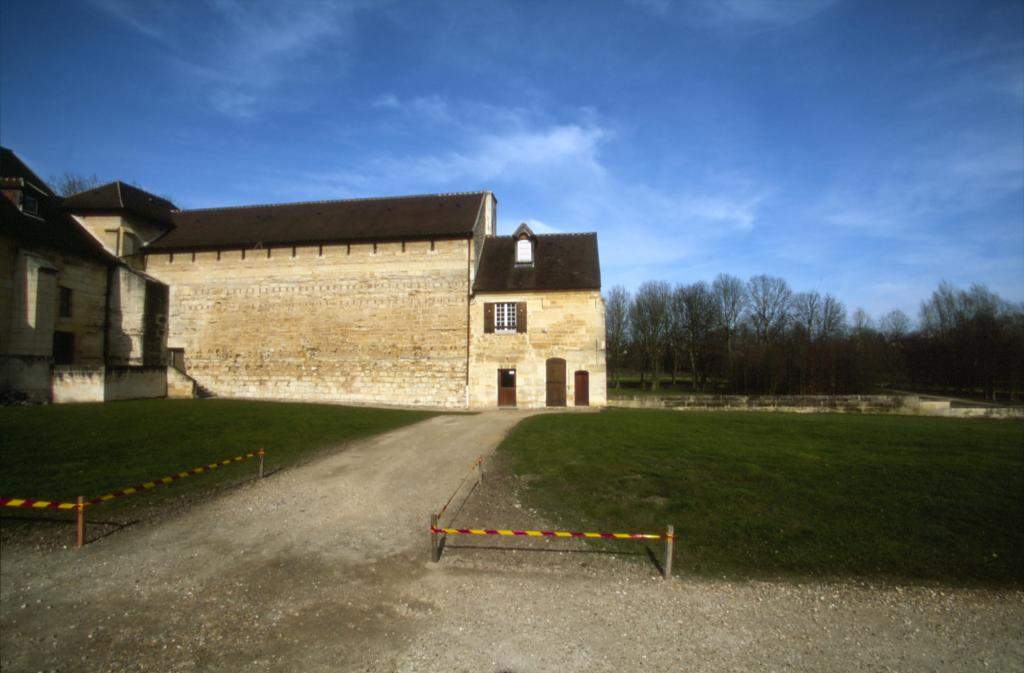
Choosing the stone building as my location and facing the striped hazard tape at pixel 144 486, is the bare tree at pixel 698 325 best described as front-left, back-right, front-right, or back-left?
back-left

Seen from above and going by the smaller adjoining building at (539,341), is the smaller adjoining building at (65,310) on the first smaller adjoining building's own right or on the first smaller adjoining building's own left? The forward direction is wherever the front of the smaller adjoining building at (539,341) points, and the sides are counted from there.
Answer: on the first smaller adjoining building's own right

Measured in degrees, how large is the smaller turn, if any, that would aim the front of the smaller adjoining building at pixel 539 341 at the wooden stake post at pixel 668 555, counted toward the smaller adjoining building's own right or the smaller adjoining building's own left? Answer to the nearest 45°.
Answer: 0° — it already faces it

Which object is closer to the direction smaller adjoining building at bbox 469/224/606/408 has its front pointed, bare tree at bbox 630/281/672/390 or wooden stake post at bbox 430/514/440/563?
the wooden stake post

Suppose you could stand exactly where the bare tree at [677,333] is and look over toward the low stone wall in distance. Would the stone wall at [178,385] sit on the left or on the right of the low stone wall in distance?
right

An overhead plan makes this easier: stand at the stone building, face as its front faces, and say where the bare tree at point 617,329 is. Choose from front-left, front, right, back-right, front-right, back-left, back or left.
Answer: back-left

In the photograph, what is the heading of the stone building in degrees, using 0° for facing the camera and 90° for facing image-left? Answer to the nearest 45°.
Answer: approximately 0°

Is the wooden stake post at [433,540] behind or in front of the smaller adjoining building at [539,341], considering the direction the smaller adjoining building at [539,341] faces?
in front

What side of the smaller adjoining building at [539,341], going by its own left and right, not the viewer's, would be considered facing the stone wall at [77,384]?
right

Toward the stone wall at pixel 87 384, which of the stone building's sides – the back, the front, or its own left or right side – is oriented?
right

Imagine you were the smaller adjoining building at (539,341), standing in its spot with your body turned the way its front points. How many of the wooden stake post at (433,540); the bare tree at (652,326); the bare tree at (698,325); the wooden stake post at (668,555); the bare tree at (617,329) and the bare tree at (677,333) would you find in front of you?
2

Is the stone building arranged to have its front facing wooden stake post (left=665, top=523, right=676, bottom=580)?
yes

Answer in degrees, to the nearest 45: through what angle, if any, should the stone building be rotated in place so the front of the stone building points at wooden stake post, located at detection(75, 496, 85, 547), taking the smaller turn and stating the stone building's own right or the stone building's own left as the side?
0° — it already faces it
